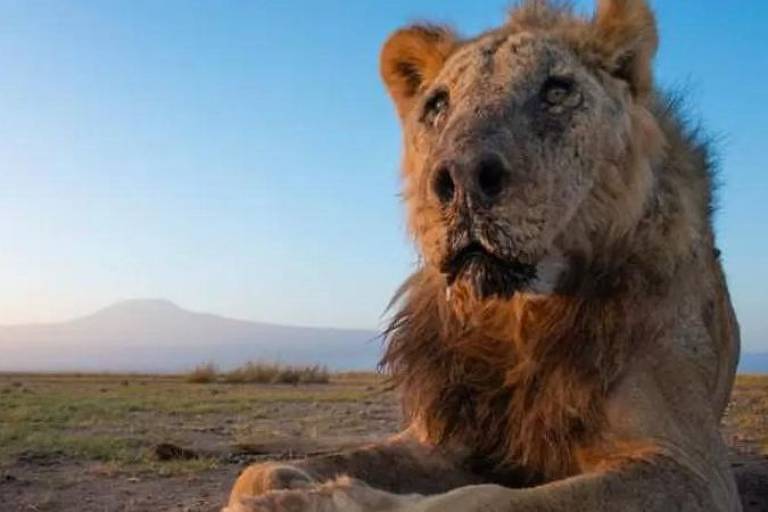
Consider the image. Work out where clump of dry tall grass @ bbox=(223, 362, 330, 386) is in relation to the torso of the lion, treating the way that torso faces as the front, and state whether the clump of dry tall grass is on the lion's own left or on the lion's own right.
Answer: on the lion's own right

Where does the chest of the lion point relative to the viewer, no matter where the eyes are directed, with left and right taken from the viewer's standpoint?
facing the viewer and to the left of the viewer
